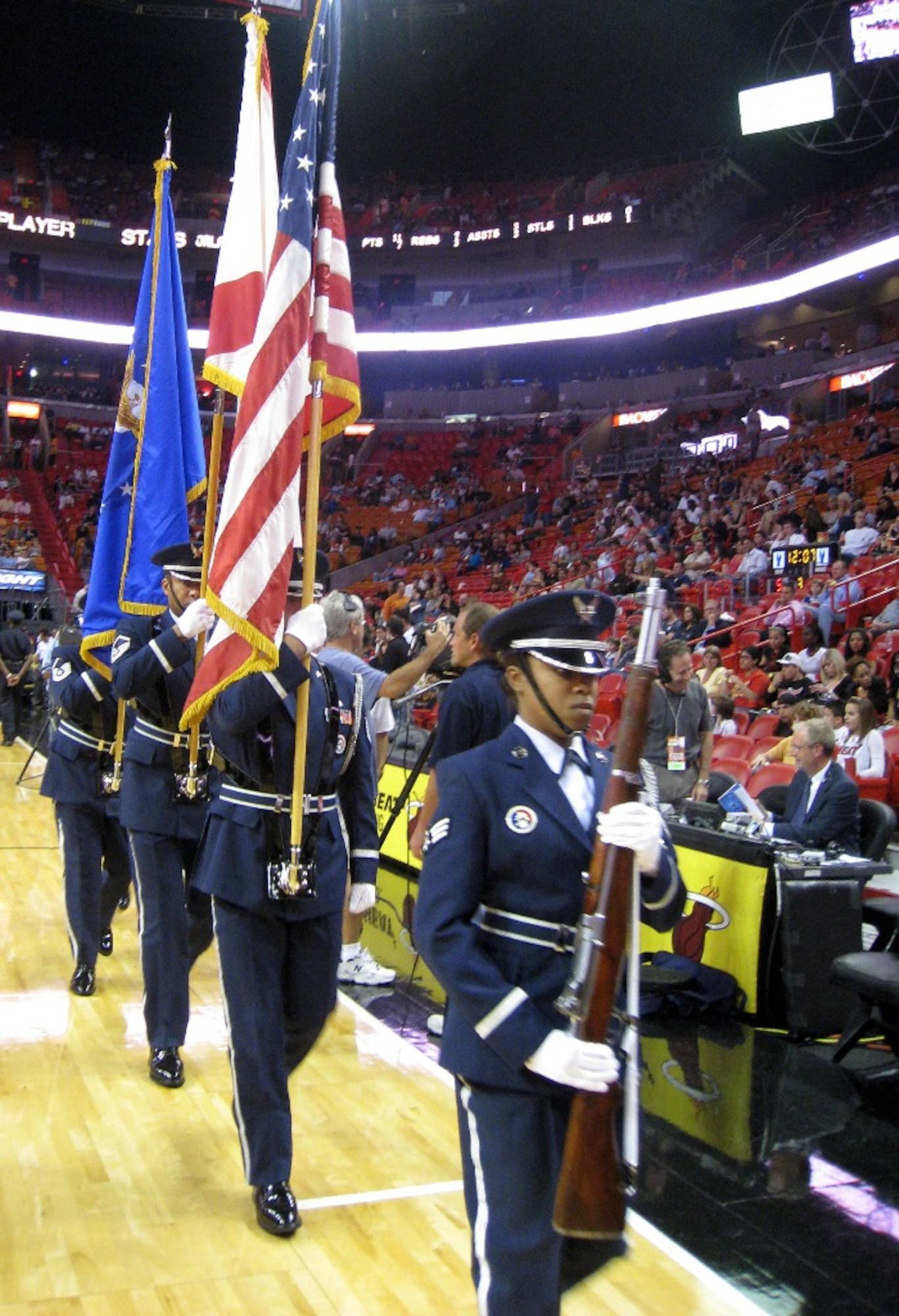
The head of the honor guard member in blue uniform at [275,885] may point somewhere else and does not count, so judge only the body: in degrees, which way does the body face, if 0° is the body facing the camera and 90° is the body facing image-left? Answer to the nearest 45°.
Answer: approximately 315°

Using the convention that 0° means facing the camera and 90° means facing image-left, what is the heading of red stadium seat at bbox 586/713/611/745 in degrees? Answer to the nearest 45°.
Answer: approximately 45°

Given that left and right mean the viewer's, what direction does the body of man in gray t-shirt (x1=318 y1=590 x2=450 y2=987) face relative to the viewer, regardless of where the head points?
facing away from the viewer and to the right of the viewer

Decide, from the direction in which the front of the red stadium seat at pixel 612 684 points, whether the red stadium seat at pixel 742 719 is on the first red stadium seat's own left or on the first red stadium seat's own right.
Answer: on the first red stadium seat's own left

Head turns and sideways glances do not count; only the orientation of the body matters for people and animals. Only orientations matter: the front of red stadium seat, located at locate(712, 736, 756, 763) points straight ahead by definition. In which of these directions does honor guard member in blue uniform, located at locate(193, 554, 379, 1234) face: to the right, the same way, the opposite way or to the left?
to the left

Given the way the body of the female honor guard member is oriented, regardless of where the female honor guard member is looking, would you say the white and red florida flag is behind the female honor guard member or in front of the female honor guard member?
behind

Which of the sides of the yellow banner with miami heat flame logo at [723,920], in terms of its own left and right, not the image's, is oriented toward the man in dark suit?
back

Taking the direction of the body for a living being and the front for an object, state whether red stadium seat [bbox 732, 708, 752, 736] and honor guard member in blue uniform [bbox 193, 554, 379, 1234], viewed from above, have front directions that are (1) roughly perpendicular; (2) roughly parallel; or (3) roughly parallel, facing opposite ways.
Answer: roughly perpendicular

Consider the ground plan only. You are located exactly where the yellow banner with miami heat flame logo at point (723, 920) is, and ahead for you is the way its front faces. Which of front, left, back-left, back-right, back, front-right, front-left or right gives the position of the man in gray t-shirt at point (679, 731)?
back-right

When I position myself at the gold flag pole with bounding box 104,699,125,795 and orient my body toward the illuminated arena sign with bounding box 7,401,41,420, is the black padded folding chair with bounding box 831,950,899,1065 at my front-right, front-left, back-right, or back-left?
back-right
